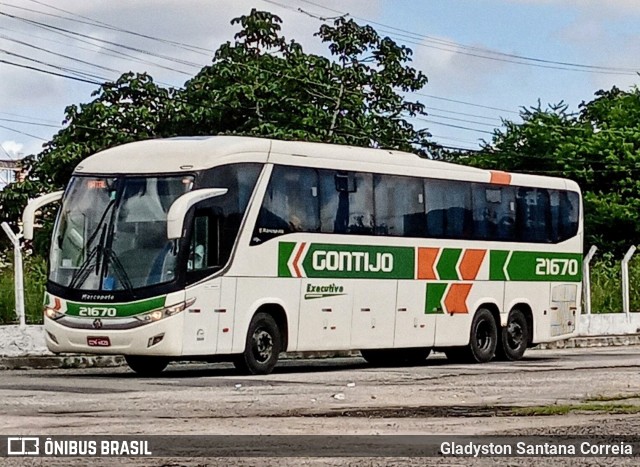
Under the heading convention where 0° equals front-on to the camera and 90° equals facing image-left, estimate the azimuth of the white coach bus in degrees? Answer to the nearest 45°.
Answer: approximately 45°

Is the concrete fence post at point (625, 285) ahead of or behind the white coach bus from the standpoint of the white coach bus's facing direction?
behind
